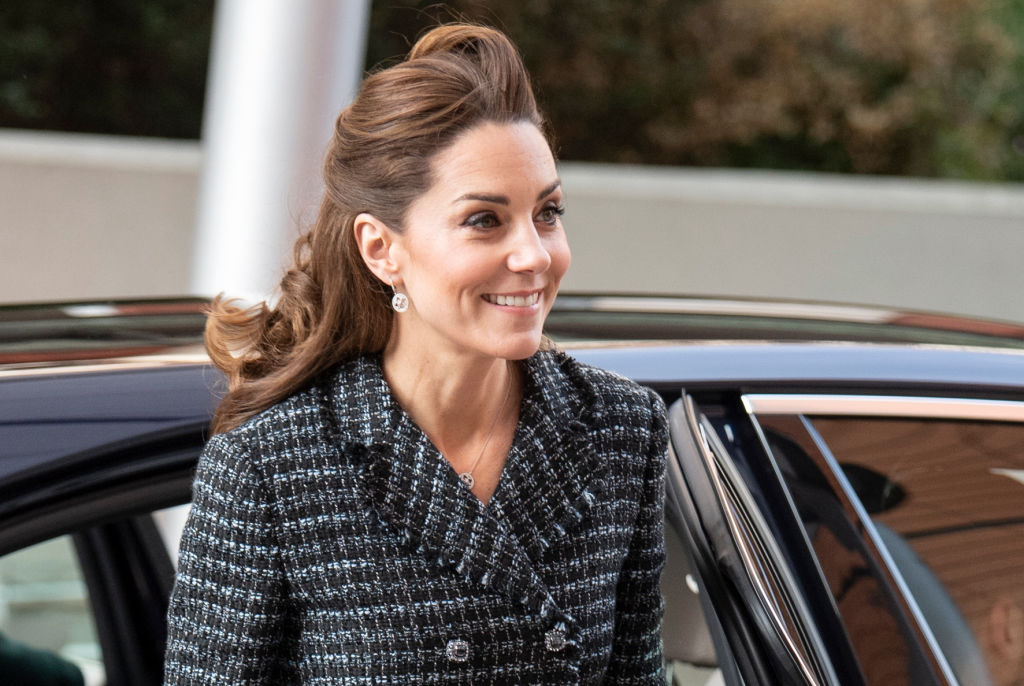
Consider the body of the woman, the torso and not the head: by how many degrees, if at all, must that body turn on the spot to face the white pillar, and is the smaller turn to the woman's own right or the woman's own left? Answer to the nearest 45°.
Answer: approximately 135° to the woman's own left

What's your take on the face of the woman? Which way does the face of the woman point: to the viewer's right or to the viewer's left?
to the viewer's right

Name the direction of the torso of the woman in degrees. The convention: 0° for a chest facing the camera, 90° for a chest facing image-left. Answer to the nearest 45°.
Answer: approximately 315°

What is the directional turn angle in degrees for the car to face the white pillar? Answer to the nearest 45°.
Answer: approximately 135° to its left

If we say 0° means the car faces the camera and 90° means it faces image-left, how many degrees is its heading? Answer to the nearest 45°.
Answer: approximately 270°
